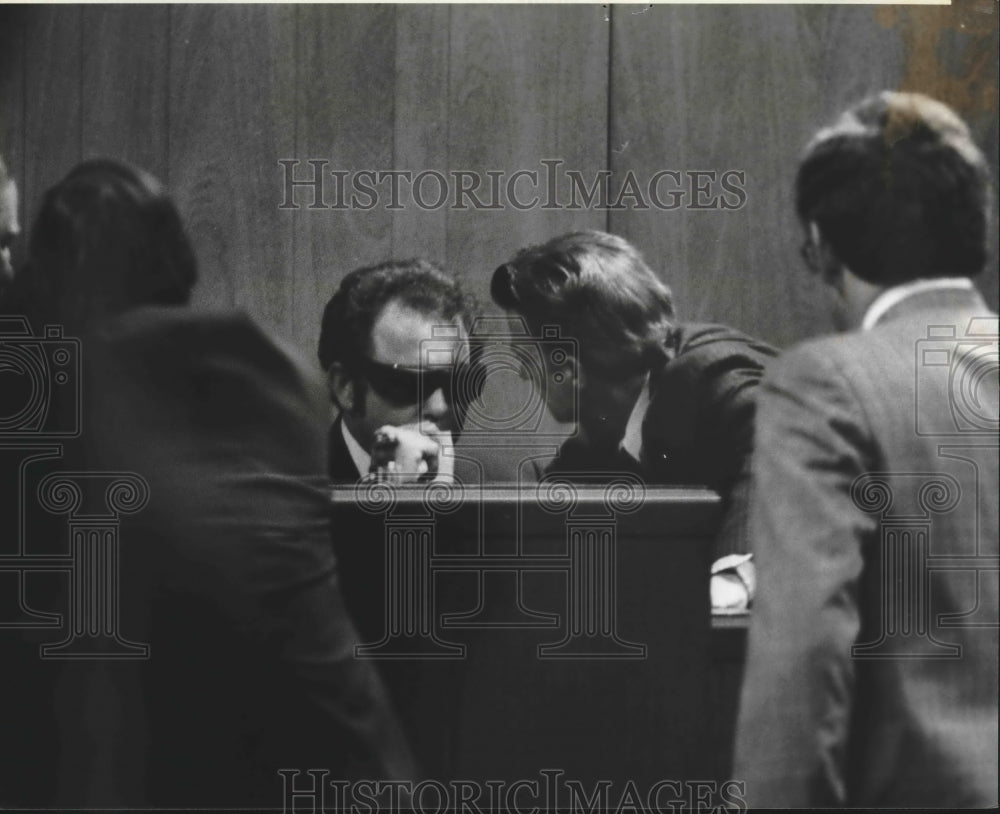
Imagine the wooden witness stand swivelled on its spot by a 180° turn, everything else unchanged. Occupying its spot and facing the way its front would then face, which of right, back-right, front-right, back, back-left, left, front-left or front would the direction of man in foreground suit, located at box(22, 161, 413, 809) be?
left

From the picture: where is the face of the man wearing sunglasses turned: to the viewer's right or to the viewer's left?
to the viewer's right

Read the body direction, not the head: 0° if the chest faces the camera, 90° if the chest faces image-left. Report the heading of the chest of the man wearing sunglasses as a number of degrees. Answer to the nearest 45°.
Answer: approximately 315°

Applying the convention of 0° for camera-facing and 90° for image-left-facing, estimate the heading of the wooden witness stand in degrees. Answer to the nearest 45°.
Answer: approximately 0°

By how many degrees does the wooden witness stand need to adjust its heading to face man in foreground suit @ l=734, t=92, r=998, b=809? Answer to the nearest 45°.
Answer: approximately 90° to its left

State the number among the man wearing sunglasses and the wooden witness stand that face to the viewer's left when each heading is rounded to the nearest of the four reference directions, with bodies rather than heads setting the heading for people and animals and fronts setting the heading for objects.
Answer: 0
